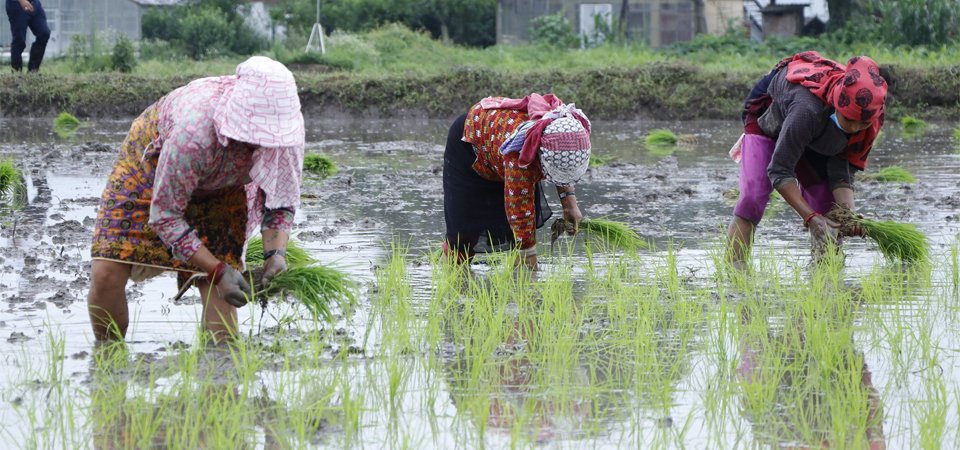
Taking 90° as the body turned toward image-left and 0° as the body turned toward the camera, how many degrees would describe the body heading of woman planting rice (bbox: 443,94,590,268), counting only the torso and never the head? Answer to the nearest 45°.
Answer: approximately 315°

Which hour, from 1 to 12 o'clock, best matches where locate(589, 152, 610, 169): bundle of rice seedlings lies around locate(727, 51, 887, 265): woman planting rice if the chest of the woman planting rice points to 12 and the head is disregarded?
The bundle of rice seedlings is roughly at 7 o'clock from the woman planting rice.

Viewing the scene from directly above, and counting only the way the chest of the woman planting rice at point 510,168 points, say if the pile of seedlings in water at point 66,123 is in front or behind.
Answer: behind

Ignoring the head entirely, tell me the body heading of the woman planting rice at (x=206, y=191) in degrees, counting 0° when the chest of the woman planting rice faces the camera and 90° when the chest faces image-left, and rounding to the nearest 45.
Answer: approximately 315°

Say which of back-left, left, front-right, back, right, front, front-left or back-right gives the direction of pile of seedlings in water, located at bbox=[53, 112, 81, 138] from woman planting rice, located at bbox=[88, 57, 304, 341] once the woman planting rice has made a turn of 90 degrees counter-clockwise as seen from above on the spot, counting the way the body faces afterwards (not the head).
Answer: front-left
